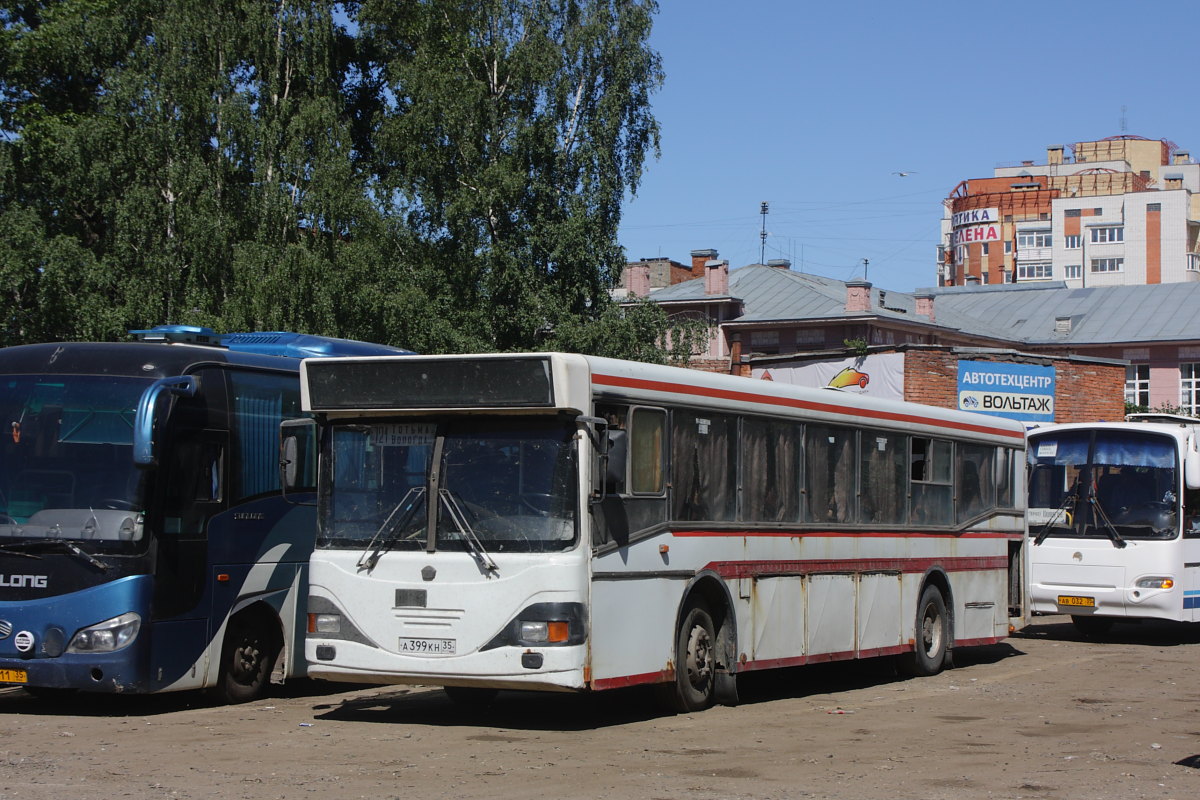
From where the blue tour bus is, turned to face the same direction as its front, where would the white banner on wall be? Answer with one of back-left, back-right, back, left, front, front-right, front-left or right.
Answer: back

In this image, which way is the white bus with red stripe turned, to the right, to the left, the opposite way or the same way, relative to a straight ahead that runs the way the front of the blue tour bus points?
the same way

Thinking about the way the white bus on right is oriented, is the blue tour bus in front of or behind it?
in front

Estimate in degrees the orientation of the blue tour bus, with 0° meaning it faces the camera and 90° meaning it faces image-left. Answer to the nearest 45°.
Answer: approximately 45°

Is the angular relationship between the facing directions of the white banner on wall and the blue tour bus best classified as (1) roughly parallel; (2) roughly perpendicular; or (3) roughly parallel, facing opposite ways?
roughly parallel

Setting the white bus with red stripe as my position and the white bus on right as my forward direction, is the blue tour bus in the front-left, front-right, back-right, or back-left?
back-left

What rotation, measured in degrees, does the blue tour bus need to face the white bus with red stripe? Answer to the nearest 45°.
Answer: approximately 90° to its left

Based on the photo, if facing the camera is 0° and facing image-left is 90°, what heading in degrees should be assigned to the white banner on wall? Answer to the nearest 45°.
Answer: approximately 45°

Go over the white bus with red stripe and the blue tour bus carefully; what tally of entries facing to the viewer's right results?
0

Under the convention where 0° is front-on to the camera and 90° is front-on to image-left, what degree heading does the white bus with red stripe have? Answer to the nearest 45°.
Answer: approximately 45°

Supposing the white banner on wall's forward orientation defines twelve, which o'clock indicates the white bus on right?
The white bus on right is roughly at 10 o'clock from the white banner on wall.

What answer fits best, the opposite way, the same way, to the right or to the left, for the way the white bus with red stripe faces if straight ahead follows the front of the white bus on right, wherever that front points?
the same way

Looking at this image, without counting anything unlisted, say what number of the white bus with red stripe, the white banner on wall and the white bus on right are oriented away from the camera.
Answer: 0

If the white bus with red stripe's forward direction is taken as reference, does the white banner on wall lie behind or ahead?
behind

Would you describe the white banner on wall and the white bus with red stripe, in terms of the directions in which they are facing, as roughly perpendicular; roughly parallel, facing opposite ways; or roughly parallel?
roughly parallel

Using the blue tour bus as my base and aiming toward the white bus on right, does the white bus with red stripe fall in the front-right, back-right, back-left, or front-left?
front-right
